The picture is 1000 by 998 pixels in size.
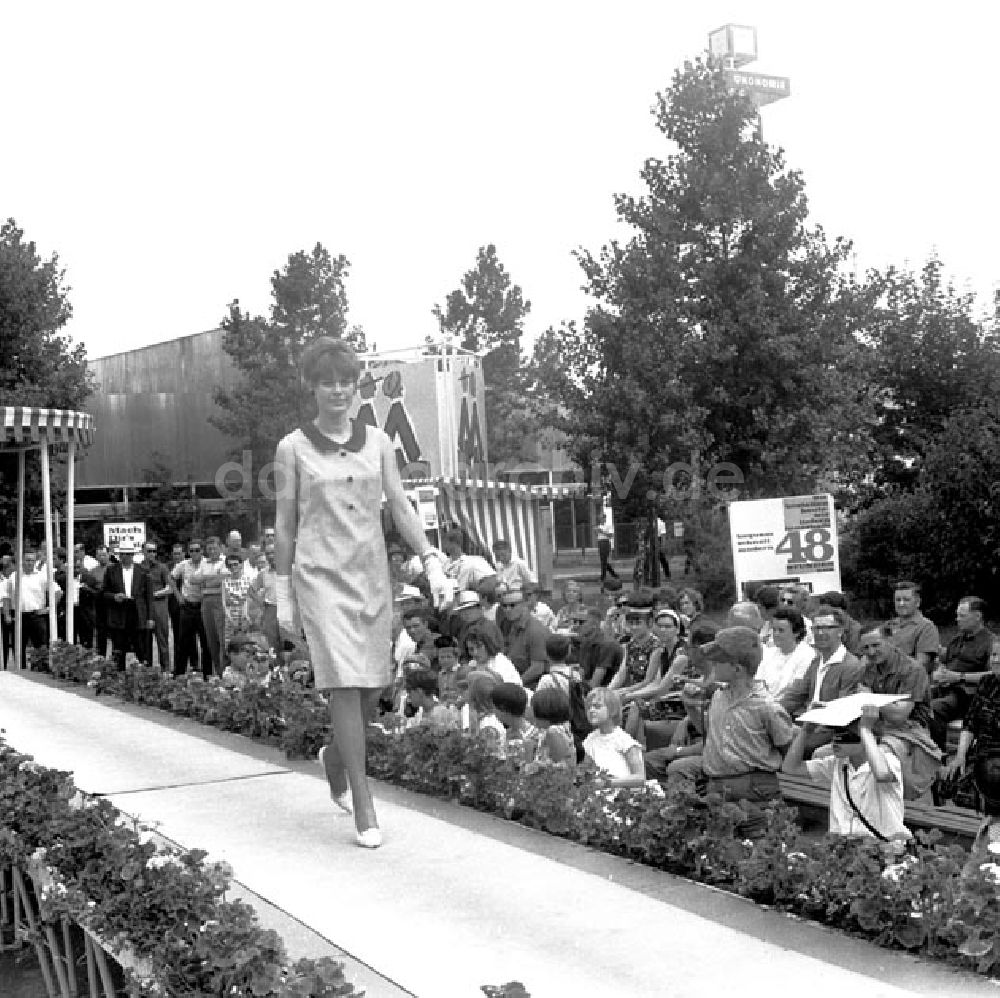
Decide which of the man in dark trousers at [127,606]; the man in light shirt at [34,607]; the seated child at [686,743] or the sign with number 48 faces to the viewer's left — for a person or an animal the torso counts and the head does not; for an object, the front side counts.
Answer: the seated child

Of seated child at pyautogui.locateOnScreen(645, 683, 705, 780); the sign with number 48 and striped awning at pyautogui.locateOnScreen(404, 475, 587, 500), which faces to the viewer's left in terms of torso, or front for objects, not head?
the seated child

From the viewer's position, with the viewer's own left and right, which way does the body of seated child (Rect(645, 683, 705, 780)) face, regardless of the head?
facing to the left of the viewer

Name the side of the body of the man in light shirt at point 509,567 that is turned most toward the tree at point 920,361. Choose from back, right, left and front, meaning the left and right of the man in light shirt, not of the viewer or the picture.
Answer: back

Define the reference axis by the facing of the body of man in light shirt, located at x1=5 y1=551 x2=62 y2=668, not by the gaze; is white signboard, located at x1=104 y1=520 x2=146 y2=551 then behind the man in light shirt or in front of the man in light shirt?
behind

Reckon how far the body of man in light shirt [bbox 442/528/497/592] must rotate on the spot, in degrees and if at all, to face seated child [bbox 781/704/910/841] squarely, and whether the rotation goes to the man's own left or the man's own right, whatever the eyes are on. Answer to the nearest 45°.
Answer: approximately 45° to the man's own left

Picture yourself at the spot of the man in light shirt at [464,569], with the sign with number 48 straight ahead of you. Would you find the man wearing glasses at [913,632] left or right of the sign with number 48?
right

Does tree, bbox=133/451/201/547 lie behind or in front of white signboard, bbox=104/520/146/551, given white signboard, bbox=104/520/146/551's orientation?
behind

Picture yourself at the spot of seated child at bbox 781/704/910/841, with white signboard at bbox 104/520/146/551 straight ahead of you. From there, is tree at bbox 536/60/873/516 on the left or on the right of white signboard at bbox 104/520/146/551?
right

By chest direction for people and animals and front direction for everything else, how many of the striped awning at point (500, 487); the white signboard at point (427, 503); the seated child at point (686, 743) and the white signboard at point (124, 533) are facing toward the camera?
3

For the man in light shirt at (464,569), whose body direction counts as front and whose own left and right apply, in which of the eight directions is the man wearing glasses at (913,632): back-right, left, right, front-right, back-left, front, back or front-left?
left

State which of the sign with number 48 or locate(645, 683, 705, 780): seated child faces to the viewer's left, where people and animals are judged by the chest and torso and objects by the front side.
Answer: the seated child

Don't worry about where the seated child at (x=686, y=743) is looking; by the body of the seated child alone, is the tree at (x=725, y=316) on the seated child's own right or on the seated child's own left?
on the seated child's own right

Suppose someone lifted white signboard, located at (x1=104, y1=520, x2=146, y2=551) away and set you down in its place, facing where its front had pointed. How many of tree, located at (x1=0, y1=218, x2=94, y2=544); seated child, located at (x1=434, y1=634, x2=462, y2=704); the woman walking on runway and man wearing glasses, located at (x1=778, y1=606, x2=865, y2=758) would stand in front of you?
3

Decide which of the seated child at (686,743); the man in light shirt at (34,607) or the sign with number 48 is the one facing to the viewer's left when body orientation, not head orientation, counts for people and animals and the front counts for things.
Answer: the seated child

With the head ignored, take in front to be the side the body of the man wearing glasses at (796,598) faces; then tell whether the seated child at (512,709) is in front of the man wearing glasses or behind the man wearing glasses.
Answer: in front
